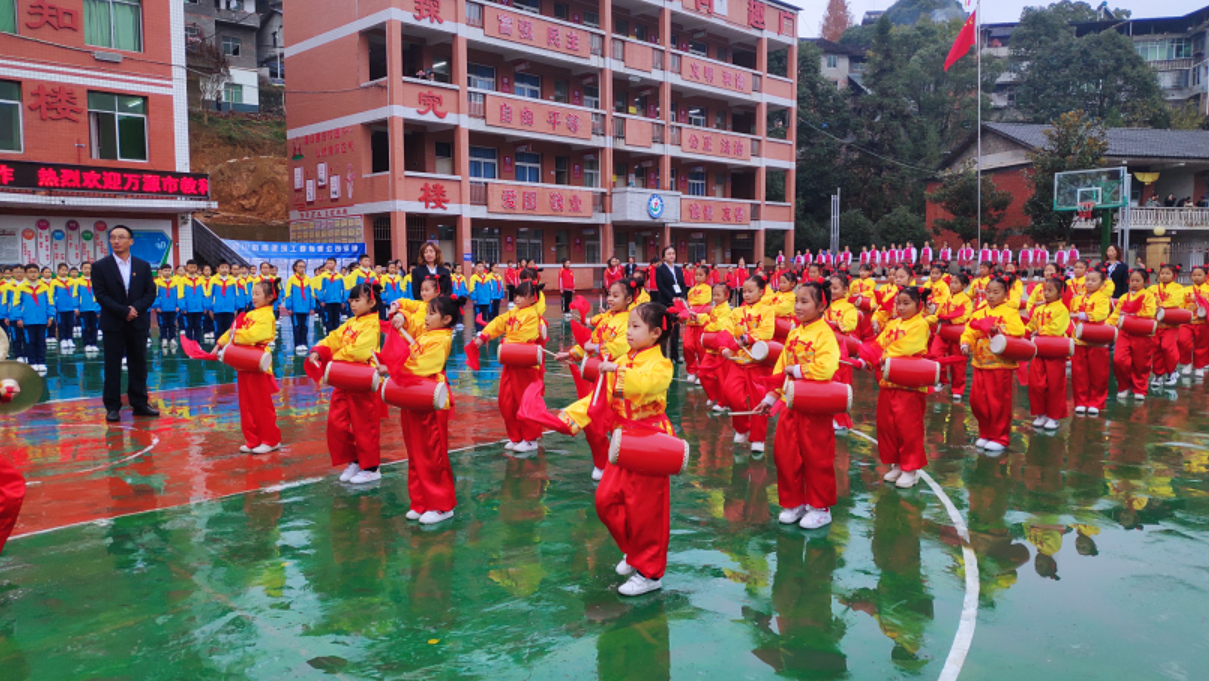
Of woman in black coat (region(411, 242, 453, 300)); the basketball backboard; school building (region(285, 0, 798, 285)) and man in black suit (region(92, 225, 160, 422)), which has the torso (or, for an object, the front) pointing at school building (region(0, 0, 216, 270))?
the basketball backboard

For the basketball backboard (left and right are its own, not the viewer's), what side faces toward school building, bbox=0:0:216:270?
front

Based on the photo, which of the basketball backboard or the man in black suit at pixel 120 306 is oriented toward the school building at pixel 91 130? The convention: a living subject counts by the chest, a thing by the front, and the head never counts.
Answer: the basketball backboard

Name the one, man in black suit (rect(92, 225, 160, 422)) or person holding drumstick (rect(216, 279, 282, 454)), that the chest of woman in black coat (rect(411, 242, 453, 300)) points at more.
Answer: the person holding drumstick

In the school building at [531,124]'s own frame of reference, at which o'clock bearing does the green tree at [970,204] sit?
The green tree is roughly at 10 o'clock from the school building.

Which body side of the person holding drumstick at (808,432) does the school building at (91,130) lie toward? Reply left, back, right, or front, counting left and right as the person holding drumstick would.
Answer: right

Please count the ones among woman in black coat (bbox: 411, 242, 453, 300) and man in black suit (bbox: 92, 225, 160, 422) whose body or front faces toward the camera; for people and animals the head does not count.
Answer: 2

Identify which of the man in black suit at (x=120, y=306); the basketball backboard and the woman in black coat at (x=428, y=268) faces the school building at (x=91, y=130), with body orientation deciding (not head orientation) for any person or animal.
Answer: the basketball backboard

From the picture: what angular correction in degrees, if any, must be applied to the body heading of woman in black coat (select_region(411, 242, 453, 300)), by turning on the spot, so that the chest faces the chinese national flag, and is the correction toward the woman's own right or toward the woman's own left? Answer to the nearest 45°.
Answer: approximately 135° to the woman's own left

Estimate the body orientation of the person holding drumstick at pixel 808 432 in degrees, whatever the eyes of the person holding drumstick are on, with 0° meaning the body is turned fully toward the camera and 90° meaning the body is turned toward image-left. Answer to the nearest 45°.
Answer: approximately 45°

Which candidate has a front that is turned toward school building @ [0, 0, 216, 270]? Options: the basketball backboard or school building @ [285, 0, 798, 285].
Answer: the basketball backboard
